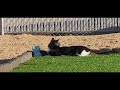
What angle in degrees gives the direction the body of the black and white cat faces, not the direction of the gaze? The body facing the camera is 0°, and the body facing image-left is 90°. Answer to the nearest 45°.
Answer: approximately 90°

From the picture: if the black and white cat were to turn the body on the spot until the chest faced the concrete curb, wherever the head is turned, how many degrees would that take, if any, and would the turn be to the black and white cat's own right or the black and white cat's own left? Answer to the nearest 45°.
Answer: approximately 90° to the black and white cat's own left
